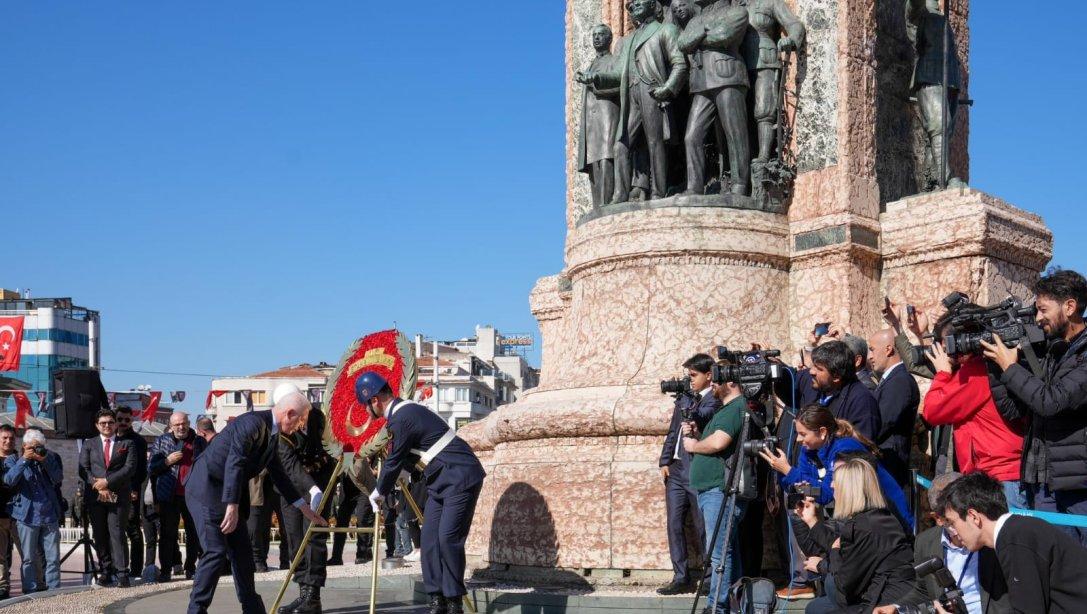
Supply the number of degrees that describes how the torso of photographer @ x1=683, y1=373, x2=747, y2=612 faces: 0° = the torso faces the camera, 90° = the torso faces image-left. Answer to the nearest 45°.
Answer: approximately 90°

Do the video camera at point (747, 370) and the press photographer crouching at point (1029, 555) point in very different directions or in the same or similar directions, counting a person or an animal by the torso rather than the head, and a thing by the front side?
same or similar directions

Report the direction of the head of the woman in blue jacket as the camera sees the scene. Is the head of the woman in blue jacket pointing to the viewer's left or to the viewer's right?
to the viewer's left

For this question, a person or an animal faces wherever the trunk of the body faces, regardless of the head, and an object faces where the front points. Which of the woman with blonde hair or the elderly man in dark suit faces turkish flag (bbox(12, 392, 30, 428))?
the woman with blonde hair

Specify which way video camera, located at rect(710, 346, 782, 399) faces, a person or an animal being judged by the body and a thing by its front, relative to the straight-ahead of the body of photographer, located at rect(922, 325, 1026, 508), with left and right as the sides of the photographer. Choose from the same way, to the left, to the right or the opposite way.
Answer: the same way

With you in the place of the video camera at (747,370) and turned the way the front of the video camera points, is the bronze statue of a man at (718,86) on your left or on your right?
on your right

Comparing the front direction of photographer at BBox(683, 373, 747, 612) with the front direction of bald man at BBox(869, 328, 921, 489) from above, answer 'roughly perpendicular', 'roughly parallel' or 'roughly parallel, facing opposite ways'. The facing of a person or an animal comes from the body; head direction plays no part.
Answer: roughly parallel

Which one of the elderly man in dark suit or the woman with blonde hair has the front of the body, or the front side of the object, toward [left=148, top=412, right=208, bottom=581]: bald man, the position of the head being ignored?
the woman with blonde hair

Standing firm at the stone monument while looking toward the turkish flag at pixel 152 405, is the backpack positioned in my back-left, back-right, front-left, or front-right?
back-left

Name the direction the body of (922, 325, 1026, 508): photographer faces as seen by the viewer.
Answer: to the viewer's left

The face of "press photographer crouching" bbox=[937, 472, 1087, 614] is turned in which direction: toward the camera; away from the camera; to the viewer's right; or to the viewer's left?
to the viewer's left

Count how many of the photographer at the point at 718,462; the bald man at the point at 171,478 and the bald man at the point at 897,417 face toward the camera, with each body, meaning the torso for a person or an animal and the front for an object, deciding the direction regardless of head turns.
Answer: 1

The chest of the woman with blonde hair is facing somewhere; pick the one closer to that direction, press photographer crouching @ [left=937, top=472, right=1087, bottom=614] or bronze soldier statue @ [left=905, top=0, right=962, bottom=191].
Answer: the bronze soldier statue

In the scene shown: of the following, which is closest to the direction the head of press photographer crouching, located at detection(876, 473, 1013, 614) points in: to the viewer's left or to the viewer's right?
to the viewer's left

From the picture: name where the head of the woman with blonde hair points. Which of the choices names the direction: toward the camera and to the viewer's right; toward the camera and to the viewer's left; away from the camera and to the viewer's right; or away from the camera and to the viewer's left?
away from the camera and to the viewer's left

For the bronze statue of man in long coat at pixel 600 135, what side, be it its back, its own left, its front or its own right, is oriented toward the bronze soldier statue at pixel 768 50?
left

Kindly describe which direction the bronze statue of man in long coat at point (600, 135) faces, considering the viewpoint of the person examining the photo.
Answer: facing the viewer and to the left of the viewer

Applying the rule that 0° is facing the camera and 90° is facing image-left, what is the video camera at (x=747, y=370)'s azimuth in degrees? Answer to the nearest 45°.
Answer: approximately 90°

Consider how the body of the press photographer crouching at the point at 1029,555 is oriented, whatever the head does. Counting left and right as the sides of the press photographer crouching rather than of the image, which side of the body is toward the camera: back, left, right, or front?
left

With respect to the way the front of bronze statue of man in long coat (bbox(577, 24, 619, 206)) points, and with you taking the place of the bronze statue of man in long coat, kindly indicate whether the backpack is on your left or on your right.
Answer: on your left

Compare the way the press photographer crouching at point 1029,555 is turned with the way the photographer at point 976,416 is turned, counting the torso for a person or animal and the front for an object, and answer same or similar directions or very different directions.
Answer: same or similar directions
